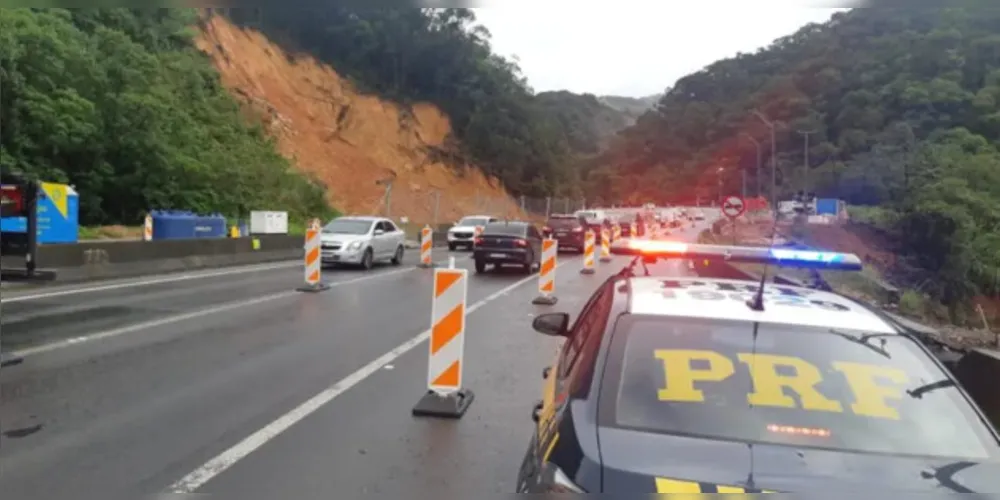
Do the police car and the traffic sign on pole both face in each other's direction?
yes

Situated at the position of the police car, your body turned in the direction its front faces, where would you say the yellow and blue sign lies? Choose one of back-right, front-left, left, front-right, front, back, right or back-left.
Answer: front-left

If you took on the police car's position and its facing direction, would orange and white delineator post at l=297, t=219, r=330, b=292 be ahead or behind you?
ahead

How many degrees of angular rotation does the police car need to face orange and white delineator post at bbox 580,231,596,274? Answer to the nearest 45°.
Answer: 0° — it already faces it

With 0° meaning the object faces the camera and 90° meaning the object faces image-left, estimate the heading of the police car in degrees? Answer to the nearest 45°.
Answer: approximately 180°

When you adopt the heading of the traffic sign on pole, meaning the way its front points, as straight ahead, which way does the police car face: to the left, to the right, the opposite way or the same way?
the opposite way

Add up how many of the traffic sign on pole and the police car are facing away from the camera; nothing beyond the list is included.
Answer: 1

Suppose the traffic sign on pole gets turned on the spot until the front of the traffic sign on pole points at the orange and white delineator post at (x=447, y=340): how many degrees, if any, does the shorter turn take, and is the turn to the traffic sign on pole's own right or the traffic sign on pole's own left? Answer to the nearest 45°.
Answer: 0° — it already faces it

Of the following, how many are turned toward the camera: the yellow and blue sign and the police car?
1

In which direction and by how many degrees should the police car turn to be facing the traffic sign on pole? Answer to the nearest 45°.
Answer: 0° — it already faces it

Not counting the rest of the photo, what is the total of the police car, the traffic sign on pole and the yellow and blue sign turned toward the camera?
2

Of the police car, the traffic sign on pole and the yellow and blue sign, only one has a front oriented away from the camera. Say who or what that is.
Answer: the police car

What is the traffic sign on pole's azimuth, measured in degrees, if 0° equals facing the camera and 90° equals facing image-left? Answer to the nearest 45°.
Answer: approximately 0°
